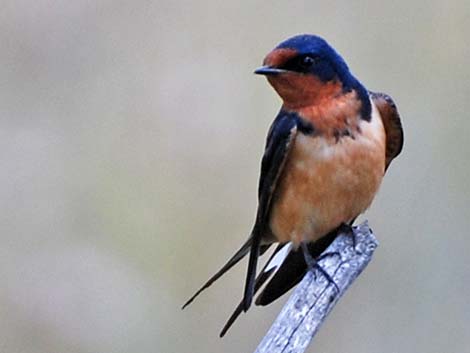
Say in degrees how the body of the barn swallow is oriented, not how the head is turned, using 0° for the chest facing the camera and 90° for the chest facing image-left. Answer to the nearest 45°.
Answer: approximately 315°
